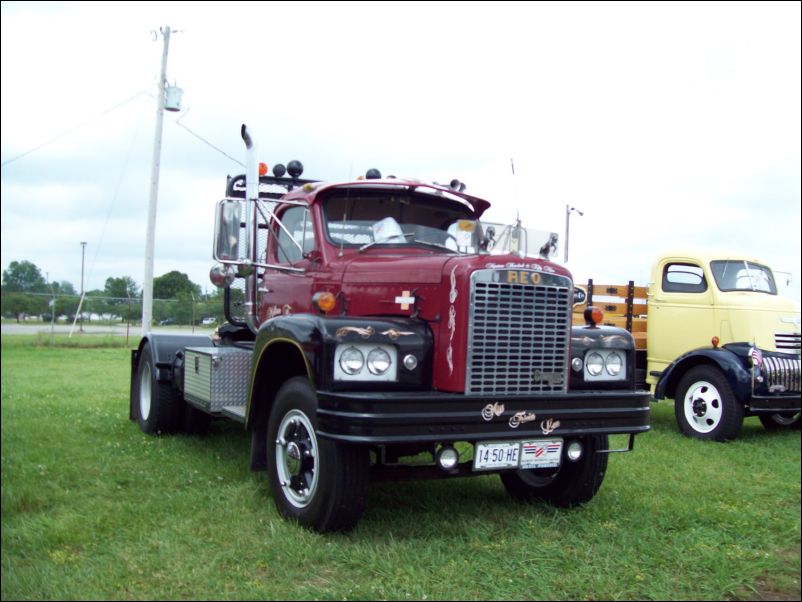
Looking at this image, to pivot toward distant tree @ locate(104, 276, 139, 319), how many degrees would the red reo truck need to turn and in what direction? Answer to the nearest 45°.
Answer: approximately 180°

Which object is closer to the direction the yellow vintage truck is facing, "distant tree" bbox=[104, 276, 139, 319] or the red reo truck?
the red reo truck

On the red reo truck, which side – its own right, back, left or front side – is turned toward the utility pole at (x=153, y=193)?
back

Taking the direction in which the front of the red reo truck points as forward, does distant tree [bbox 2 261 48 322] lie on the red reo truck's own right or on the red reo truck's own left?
on the red reo truck's own right

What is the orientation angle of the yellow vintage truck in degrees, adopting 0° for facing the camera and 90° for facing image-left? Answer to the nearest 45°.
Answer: approximately 315°

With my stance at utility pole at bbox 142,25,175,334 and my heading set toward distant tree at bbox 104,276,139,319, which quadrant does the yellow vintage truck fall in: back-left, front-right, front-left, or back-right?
back-right
